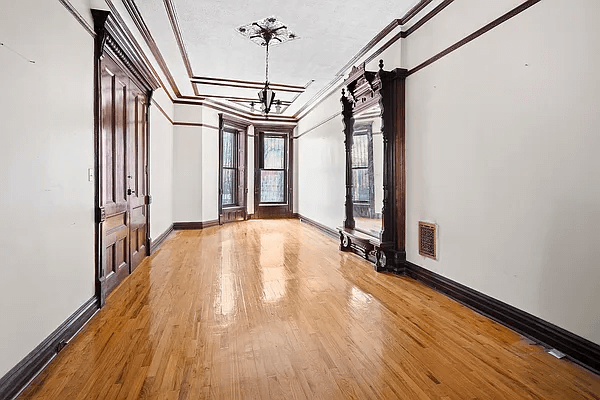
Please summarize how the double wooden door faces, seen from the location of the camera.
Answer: facing the viewer and to the right of the viewer

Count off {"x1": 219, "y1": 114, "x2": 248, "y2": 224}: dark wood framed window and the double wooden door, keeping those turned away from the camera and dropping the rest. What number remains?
0

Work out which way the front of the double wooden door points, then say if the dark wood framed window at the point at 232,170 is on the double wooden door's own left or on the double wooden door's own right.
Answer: on the double wooden door's own left

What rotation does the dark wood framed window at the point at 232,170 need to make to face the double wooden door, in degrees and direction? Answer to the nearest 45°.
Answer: approximately 45° to its right

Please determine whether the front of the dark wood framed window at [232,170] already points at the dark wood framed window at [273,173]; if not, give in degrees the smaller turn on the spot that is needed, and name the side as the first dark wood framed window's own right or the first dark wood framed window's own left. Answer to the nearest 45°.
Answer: approximately 90° to the first dark wood framed window's own left

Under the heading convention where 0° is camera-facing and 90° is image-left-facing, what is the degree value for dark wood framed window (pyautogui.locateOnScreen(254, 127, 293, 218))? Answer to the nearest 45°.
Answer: approximately 0°

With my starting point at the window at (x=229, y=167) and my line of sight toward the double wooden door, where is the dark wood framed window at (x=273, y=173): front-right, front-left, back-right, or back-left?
back-left
